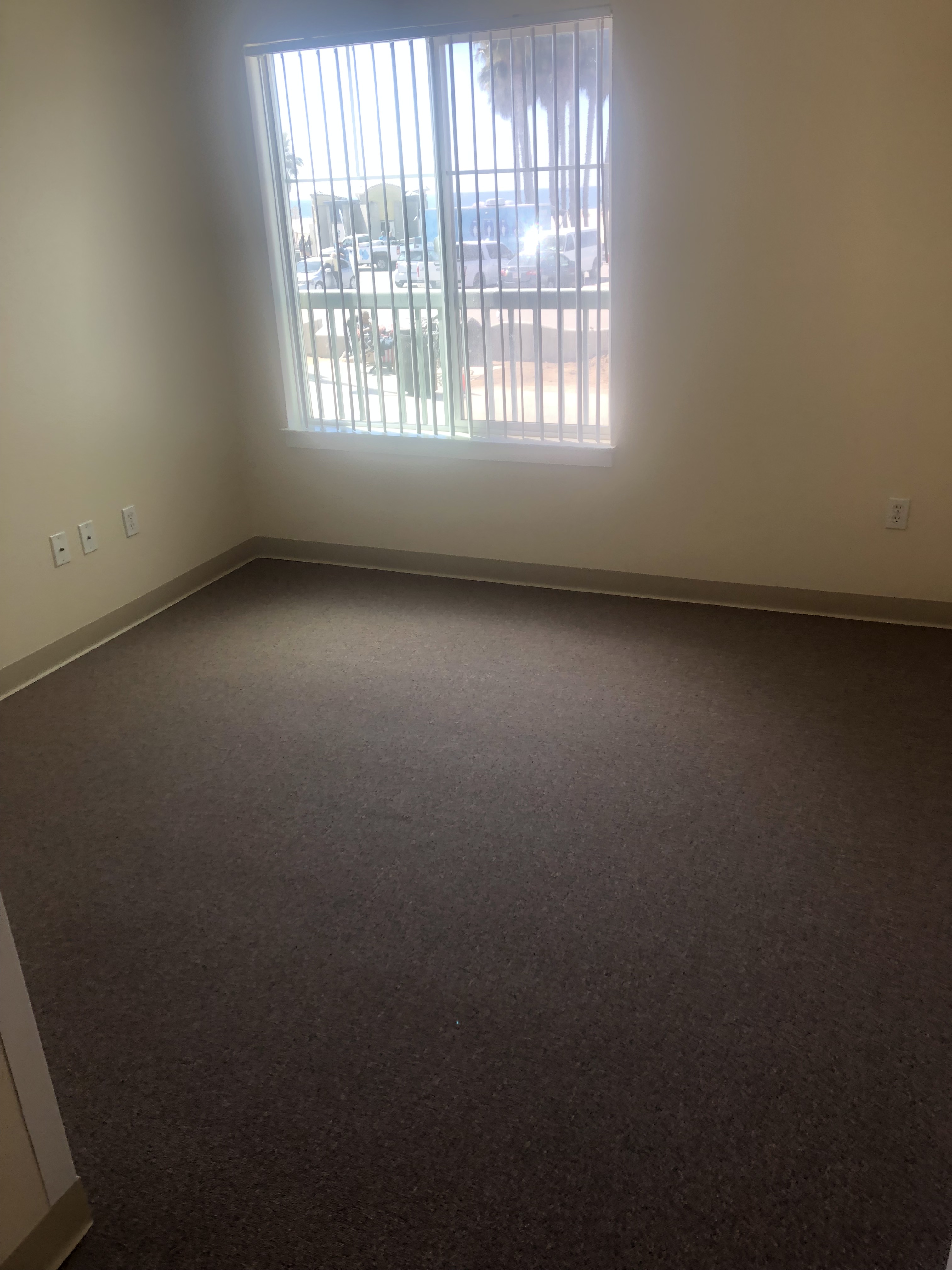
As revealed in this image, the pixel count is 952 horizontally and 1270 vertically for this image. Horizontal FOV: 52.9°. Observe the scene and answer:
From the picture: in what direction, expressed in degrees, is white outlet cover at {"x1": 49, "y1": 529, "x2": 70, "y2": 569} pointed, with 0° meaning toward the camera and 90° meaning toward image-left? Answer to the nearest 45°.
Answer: approximately 315°

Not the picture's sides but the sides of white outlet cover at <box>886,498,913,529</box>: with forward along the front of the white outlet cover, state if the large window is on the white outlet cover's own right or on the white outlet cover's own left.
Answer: on the white outlet cover's own right

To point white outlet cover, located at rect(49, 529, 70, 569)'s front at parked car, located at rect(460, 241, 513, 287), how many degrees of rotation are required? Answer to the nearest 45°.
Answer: approximately 45° to its left
